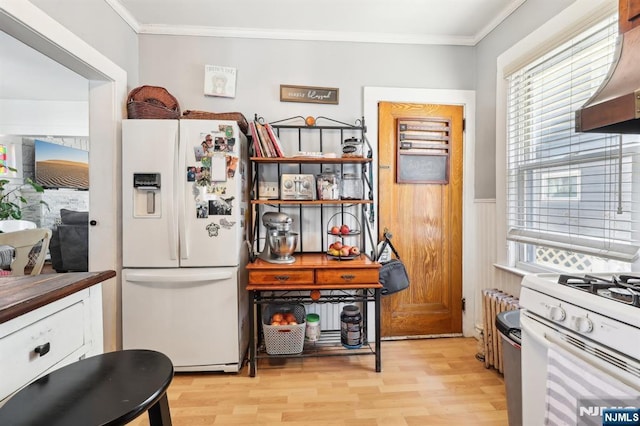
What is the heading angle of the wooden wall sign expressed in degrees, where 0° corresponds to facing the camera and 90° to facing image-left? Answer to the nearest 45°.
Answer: approximately 0°

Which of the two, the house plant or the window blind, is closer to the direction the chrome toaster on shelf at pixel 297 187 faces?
the window blind

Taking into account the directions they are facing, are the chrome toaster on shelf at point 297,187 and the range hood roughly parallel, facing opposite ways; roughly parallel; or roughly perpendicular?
roughly perpendicular

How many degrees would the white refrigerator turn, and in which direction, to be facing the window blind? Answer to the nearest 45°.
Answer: approximately 45° to its left

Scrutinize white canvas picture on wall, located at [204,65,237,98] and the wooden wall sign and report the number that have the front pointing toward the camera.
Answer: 2

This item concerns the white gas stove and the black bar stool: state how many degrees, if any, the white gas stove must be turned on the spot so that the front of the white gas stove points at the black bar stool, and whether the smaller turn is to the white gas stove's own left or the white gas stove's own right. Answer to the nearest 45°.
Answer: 0° — it already faces it

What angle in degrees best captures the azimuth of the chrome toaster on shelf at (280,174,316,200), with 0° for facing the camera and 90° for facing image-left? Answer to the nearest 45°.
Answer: approximately 0°

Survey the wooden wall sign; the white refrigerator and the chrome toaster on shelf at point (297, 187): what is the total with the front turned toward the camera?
3

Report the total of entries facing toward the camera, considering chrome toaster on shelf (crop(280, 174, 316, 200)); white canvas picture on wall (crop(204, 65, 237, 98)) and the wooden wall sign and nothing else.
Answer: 3

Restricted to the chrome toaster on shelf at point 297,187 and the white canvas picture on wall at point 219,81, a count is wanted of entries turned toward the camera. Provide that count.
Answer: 2
